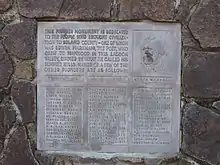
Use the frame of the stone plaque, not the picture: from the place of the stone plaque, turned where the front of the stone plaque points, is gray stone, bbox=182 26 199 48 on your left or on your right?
on your left

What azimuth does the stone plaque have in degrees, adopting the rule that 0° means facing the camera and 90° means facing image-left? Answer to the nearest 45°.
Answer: approximately 0°

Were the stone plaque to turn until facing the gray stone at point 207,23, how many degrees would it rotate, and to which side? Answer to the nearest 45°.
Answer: approximately 90° to its left

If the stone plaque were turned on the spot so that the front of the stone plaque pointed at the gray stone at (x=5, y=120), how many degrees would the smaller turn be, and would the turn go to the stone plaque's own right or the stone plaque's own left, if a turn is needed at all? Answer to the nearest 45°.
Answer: approximately 90° to the stone plaque's own right

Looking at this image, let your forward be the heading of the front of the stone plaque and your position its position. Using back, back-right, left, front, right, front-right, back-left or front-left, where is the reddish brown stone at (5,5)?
right

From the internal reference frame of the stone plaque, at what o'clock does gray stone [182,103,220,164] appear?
The gray stone is roughly at 9 o'clock from the stone plaque.

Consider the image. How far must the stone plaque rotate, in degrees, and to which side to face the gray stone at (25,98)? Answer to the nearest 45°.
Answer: approximately 90° to its right

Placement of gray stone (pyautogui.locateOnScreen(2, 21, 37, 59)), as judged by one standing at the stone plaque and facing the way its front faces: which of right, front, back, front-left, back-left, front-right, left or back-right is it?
right

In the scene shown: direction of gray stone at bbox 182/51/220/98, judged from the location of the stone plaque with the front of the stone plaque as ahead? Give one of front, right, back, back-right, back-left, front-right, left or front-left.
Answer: left

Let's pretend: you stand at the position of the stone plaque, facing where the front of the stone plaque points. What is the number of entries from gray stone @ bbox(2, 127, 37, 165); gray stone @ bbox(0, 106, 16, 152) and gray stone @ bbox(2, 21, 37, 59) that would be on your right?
3
